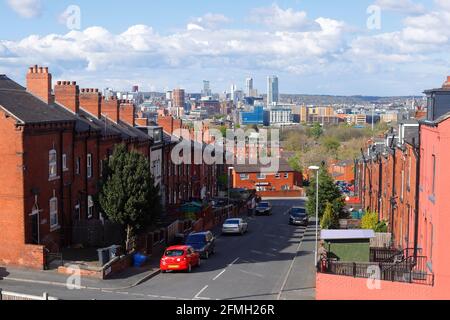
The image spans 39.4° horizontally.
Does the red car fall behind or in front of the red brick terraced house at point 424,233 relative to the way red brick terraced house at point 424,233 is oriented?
in front

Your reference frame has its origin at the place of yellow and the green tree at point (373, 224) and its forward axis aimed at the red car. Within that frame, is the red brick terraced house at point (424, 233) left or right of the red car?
left

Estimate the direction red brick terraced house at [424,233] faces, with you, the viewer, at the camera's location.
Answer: facing to the left of the viewer

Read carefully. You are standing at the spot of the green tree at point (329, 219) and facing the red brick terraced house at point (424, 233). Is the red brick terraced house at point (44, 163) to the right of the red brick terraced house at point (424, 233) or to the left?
right

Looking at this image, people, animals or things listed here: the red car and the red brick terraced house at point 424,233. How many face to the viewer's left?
1

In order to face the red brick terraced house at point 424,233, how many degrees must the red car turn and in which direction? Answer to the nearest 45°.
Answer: approximately 90° to its right

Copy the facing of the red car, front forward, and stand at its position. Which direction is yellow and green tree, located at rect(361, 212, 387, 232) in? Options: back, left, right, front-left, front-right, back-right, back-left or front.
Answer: front

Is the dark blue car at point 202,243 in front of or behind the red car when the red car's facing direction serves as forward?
in front

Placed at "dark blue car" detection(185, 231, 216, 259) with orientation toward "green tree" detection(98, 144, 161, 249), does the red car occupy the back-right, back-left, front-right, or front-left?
front-left

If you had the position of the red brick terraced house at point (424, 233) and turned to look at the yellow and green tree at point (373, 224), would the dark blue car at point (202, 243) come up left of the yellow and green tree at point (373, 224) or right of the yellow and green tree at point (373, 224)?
left

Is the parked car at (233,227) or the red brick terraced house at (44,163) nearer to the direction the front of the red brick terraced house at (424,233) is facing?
the red brick terraced house

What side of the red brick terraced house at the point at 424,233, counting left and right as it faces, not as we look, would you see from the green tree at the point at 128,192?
front
